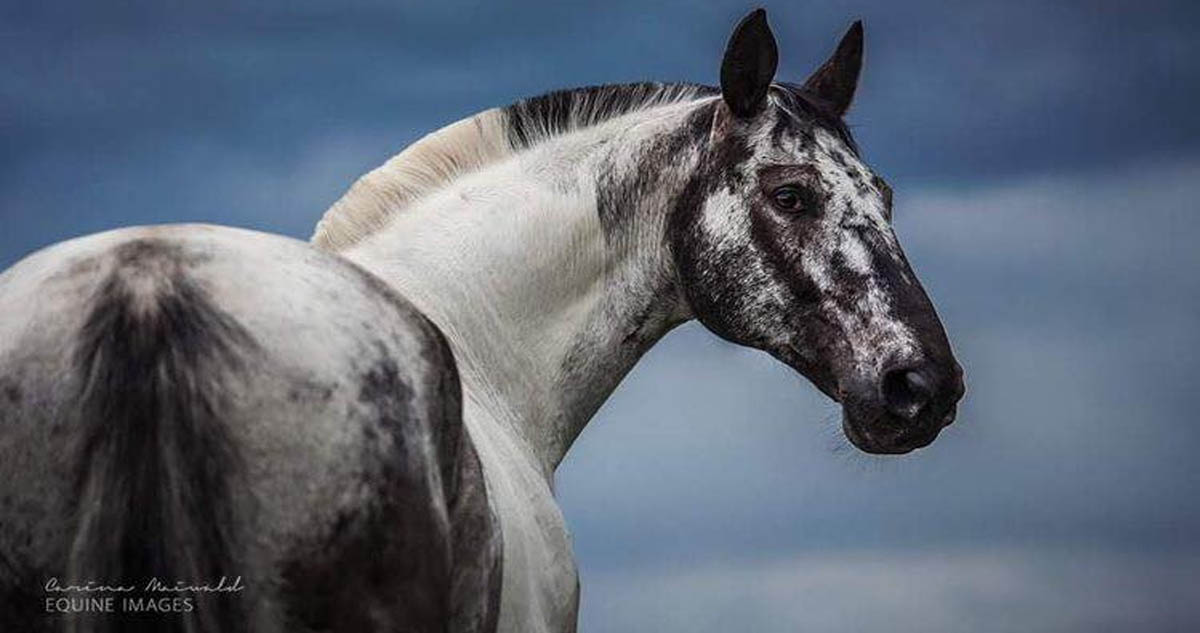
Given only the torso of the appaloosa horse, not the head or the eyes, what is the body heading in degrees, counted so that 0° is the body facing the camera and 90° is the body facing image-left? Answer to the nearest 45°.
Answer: approximately 225°
